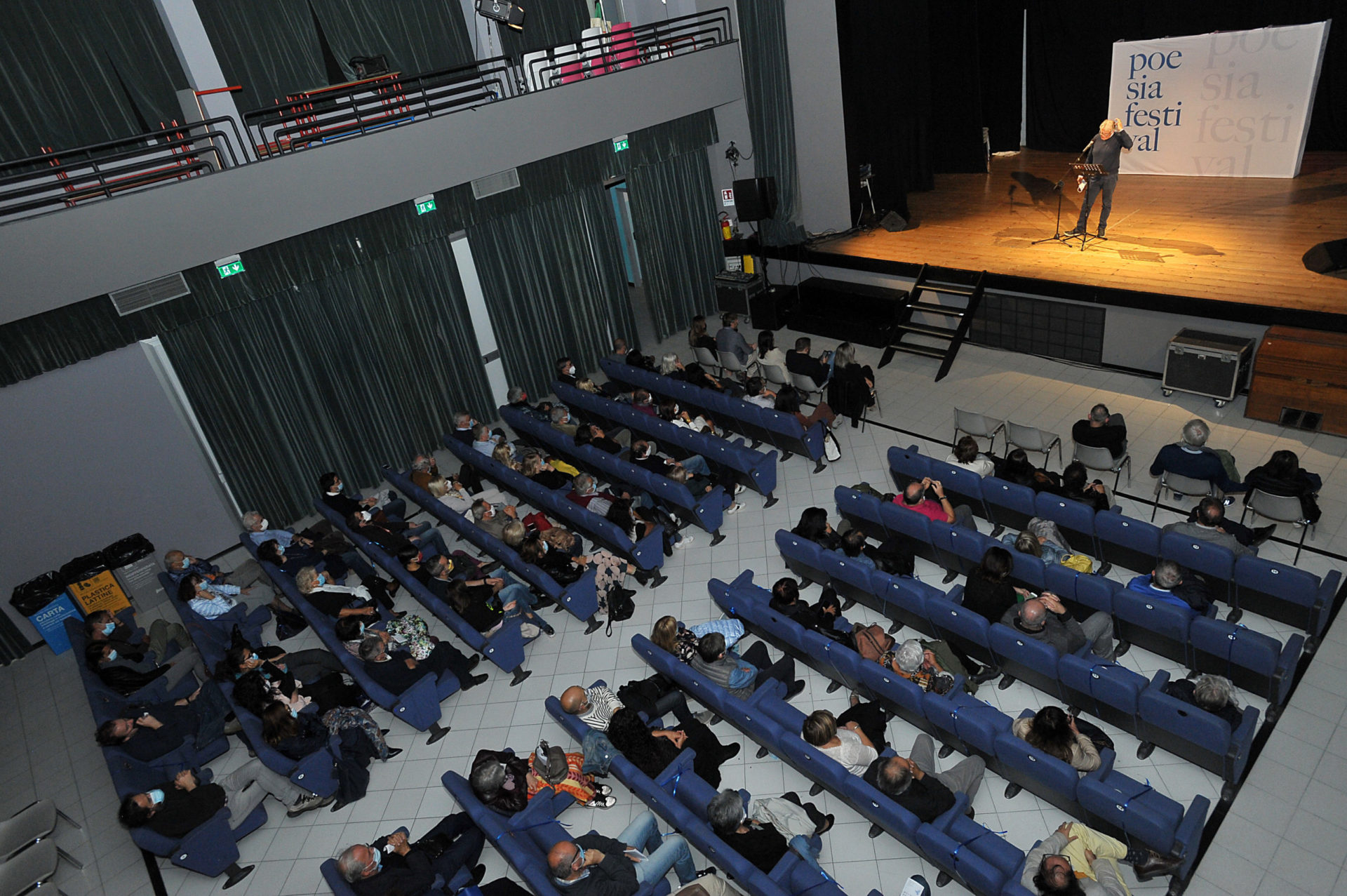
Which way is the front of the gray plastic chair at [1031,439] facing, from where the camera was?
facing away from the viewer and to the right of the viewer

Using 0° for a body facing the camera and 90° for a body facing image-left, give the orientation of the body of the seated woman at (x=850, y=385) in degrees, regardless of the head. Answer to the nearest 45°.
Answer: approximately 225°

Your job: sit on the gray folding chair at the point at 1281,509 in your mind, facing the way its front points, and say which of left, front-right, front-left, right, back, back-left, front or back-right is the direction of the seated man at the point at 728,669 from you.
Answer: back

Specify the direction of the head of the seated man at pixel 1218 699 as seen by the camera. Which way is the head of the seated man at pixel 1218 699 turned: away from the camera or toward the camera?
away from the camera

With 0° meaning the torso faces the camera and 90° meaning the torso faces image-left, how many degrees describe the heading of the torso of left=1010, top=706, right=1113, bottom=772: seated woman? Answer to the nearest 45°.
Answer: approximately 225°

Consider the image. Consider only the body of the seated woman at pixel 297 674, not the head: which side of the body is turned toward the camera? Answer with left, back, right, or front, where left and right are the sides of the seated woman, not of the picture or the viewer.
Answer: right

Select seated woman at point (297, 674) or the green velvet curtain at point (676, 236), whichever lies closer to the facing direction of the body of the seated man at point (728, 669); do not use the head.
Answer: the green velvet curtain

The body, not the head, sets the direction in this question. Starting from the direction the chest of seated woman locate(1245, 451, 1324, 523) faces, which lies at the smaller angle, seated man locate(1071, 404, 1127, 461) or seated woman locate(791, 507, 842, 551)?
the seated man

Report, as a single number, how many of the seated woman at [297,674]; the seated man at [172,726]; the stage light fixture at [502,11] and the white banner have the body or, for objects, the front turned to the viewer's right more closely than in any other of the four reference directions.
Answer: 3

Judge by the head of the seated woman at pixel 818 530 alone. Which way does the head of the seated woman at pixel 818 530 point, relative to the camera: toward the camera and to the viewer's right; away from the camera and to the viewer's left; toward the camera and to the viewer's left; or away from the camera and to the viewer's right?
away from the camera and to the viewer's right

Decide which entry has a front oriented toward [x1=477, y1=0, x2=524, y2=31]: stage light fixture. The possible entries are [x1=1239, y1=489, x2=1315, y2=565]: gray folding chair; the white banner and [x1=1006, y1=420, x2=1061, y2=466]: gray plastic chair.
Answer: the white banner

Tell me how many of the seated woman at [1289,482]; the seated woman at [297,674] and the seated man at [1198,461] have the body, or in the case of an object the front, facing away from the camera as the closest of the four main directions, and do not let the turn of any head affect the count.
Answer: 2

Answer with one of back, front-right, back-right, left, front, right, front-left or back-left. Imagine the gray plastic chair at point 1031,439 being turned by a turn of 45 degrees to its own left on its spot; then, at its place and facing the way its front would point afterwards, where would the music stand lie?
front

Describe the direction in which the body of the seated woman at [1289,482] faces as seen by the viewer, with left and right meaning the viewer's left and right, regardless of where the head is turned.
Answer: facing away from the viewer

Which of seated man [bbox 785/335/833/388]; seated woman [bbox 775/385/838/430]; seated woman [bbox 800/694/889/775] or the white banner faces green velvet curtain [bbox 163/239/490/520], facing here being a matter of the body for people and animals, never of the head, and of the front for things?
the white banner
